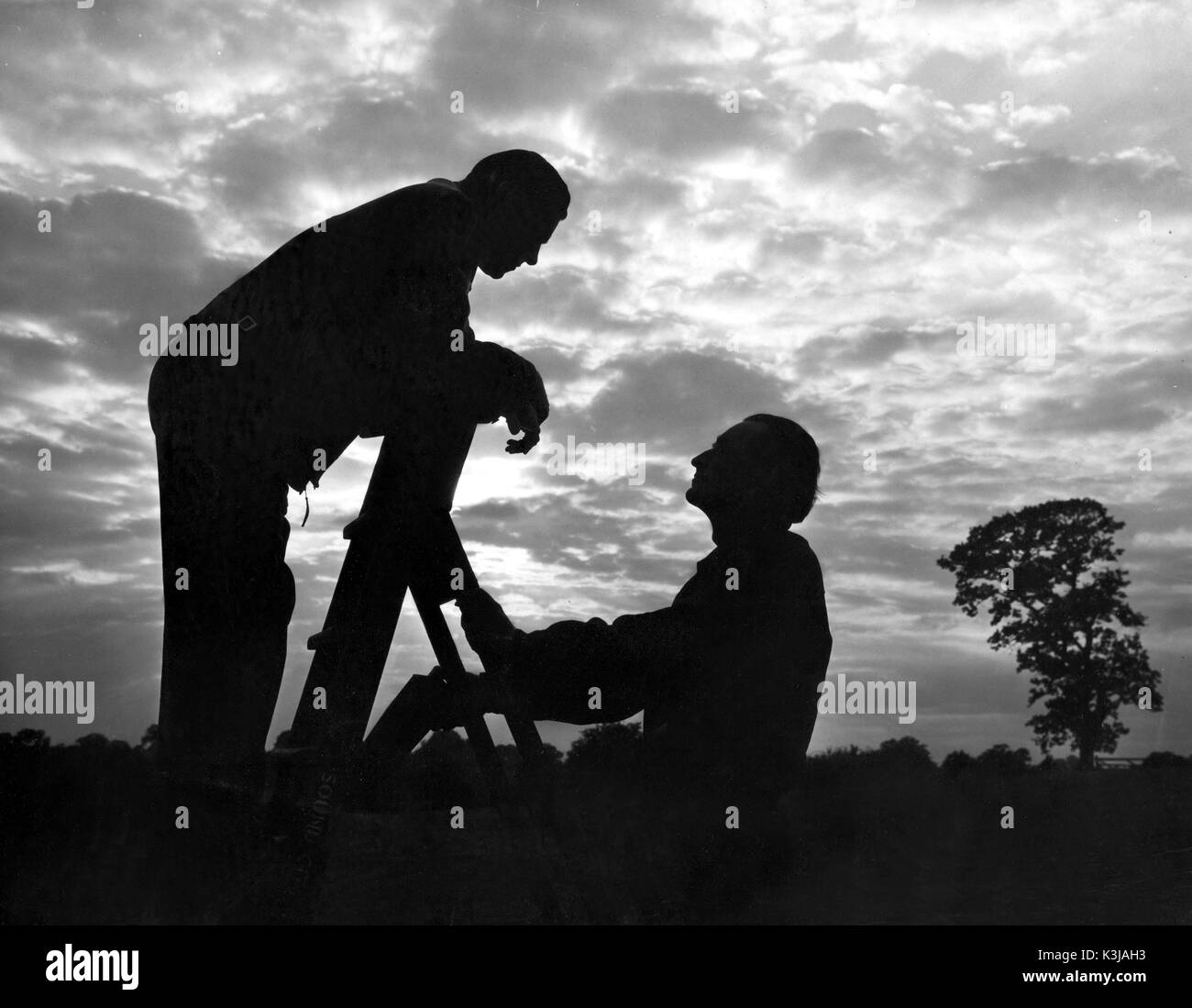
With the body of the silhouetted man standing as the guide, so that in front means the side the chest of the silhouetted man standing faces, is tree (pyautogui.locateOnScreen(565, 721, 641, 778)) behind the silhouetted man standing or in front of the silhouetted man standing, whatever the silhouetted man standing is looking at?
in front

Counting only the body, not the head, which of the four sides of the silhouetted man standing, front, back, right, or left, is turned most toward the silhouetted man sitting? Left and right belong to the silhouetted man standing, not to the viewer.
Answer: front

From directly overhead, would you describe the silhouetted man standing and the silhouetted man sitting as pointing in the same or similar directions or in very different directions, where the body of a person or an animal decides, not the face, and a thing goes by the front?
very different directions

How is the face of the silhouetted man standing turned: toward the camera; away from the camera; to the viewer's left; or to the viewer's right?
to the viewer's right

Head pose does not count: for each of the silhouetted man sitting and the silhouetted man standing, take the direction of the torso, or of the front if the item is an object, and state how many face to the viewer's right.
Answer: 1

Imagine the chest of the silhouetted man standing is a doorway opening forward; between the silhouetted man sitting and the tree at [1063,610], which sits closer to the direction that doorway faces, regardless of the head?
the silhouetted man sitting

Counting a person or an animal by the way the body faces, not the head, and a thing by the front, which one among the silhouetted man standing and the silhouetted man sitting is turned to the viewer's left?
the silhouetted man sitting

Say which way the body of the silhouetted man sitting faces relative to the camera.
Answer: to the viewer's left

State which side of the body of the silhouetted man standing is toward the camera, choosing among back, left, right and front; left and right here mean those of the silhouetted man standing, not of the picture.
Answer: right

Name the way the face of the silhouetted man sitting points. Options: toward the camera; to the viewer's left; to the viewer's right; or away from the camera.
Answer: to the viewer's left
